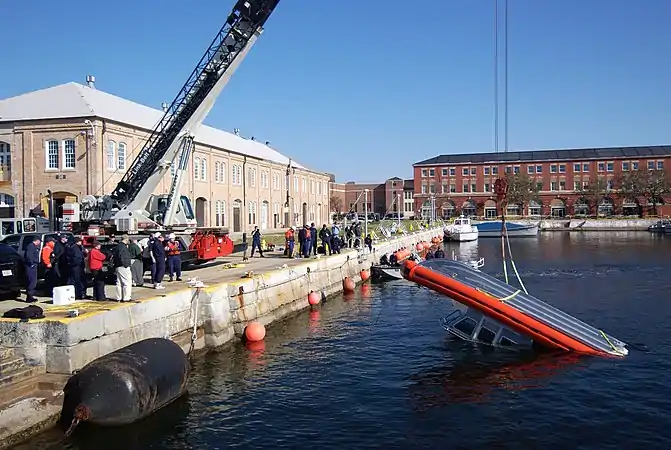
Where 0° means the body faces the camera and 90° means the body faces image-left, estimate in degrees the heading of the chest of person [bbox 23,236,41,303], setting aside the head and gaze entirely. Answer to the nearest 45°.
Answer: approximately 270°

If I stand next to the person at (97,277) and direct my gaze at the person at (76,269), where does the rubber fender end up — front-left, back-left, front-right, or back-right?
back-left

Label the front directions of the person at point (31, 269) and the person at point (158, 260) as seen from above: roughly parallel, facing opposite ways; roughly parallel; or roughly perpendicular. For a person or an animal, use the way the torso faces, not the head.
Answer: roughly parallel

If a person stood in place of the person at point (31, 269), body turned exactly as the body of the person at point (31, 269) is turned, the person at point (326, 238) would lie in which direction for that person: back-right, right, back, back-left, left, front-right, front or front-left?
front-left

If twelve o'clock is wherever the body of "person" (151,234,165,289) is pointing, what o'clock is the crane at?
The crane is roughly at 9 o'clock from the person.

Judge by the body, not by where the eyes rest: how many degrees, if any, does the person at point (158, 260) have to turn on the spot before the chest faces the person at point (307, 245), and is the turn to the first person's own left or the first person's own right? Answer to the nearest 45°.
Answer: approximately 45° to the first person's own left

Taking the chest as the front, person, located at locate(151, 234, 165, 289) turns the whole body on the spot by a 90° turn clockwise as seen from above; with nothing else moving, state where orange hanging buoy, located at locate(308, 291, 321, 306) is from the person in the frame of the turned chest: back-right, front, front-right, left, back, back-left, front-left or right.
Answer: back-left

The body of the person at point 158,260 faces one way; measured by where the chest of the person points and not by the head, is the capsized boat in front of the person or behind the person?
in front

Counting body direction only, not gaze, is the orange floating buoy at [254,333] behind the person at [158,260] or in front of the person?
in front

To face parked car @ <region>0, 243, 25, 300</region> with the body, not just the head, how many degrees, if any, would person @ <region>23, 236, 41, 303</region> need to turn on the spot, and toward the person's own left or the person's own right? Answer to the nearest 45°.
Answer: approximately 135° to the person's own left

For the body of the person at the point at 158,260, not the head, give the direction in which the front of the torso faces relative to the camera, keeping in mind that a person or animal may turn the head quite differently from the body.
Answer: to the viewer's right

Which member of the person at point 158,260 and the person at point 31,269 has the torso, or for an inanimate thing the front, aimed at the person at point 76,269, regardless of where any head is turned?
the person at point 31,269

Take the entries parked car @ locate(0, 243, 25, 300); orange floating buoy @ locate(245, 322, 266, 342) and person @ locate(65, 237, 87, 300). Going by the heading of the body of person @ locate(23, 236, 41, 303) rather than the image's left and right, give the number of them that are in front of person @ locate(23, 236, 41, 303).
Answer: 2

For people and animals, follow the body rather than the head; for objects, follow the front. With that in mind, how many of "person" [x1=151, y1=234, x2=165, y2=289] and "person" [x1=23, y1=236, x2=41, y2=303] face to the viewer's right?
2

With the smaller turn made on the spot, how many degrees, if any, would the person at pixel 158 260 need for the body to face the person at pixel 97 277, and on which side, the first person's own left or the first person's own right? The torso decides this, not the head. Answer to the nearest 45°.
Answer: approximately 135° to the first person's own right

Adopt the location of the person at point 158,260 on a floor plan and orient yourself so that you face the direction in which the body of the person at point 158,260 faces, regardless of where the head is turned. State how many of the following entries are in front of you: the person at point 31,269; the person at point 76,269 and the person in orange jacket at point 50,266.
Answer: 0
